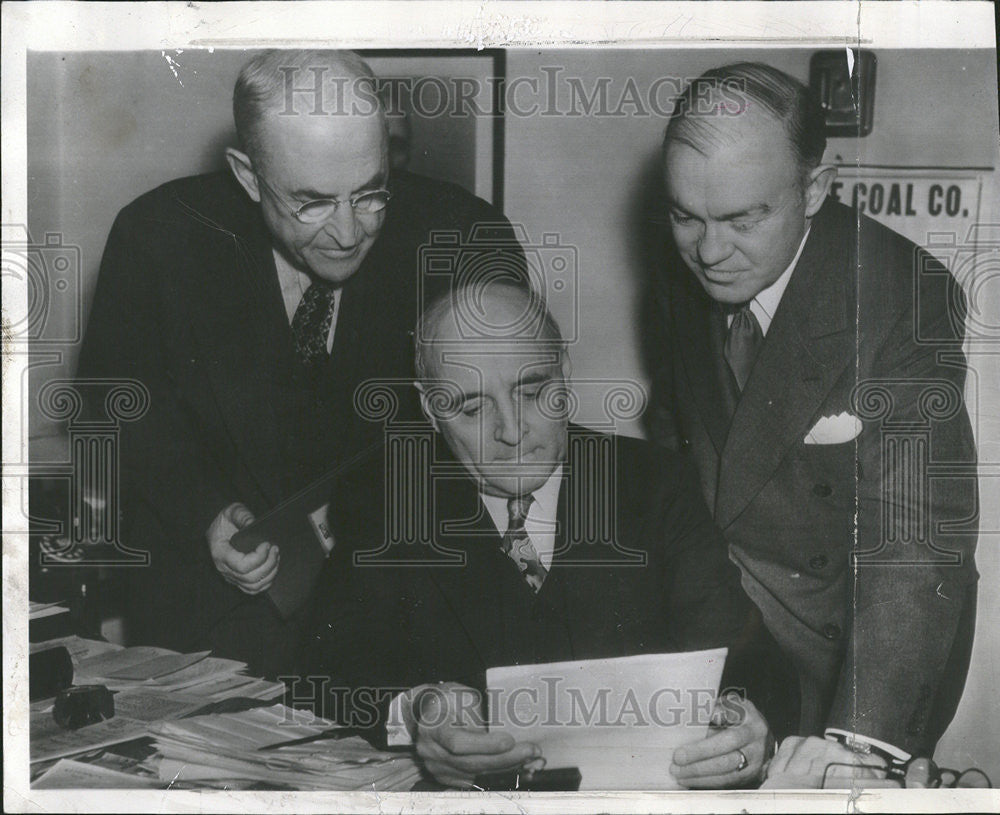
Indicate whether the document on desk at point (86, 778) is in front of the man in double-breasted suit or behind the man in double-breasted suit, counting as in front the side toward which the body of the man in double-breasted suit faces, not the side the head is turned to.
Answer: in front

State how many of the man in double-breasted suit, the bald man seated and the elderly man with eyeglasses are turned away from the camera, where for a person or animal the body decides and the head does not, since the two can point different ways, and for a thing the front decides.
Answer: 0

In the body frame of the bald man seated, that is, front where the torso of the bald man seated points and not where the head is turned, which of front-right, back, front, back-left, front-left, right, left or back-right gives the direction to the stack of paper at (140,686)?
right

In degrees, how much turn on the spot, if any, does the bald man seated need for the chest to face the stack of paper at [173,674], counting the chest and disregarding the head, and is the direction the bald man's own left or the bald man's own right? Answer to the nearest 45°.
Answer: approximately 90° to the bald man's own right

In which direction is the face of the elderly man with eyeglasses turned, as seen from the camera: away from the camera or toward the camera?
toward the camera

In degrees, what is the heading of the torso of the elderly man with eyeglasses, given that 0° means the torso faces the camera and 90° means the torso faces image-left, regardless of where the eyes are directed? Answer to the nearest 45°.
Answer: approximately 315°

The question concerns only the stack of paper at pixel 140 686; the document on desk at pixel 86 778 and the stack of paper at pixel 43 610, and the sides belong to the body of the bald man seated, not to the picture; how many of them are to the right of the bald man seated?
3

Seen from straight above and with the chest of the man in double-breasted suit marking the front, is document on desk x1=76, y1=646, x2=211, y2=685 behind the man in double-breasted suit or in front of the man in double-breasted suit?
in front

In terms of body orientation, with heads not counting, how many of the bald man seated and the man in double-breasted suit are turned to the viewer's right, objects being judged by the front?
0

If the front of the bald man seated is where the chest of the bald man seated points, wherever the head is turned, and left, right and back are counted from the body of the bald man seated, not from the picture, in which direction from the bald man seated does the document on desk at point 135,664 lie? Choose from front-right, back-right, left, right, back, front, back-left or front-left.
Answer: right

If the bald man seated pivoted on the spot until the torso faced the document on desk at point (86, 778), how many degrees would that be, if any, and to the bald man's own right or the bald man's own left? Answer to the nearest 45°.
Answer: approximately 90° to the bald man's own right

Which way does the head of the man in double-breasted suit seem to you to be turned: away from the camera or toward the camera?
toward the camera

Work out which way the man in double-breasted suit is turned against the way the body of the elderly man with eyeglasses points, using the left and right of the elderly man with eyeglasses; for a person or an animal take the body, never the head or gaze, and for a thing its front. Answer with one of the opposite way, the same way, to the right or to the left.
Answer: to the right

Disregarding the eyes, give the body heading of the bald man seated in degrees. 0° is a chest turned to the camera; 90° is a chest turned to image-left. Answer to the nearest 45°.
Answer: approximately 0°

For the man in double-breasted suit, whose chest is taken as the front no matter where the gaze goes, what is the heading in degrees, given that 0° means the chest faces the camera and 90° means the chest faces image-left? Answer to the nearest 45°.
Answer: approximately 45°

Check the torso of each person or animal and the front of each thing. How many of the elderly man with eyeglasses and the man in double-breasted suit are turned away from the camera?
0
